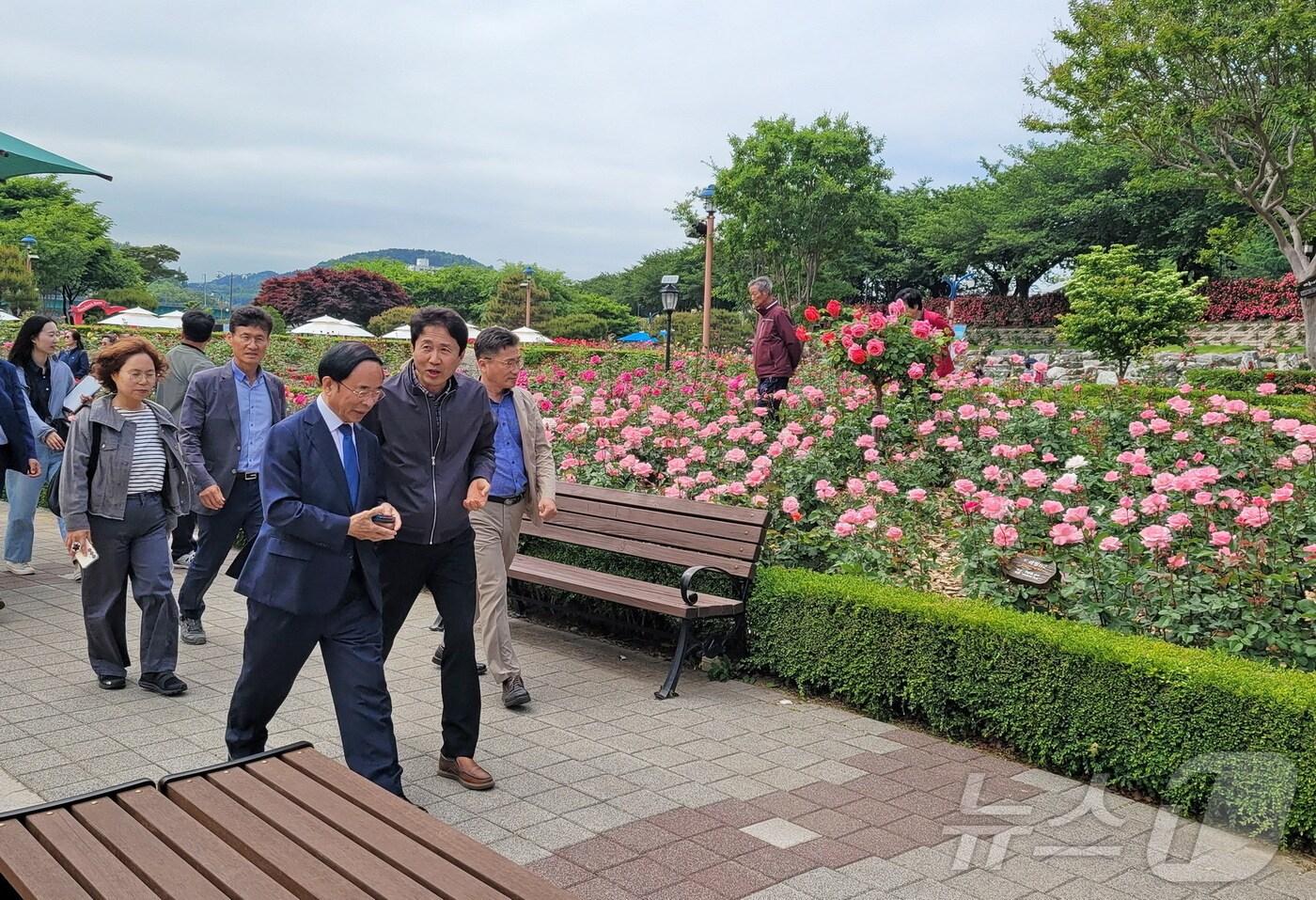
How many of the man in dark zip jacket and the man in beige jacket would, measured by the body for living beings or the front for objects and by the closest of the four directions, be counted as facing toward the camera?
2

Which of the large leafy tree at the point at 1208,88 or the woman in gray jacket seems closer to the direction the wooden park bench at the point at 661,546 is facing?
the woman in gray jacket

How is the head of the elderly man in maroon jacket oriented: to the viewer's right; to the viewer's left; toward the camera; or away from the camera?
to the viewer's left

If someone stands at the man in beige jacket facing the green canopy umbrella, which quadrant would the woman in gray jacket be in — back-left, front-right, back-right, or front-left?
front-left

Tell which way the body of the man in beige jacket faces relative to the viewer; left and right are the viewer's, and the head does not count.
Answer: facing the viewer

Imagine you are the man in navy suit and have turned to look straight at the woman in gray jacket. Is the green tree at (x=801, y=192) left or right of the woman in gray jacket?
right

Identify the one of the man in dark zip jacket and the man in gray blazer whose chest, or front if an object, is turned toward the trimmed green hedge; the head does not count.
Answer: the man in gray blazer

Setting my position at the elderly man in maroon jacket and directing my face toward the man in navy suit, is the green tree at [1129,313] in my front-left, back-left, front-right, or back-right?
back-left

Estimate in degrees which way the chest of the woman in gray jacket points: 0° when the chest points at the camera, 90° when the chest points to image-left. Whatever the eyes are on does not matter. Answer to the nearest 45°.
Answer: approximately 315°

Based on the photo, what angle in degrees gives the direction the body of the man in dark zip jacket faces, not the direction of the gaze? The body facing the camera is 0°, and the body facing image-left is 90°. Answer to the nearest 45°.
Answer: approximately 0°

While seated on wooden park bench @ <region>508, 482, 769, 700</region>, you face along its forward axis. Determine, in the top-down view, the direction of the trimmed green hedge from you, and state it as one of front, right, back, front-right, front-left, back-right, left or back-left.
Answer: left

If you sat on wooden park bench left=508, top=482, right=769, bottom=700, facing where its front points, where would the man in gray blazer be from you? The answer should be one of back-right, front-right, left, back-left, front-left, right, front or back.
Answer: front-right

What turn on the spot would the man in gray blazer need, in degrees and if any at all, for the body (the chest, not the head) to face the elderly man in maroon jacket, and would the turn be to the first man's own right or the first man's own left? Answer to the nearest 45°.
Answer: approximately 90° to the first man's own left

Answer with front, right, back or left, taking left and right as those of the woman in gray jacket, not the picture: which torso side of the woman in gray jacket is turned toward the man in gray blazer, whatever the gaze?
left
